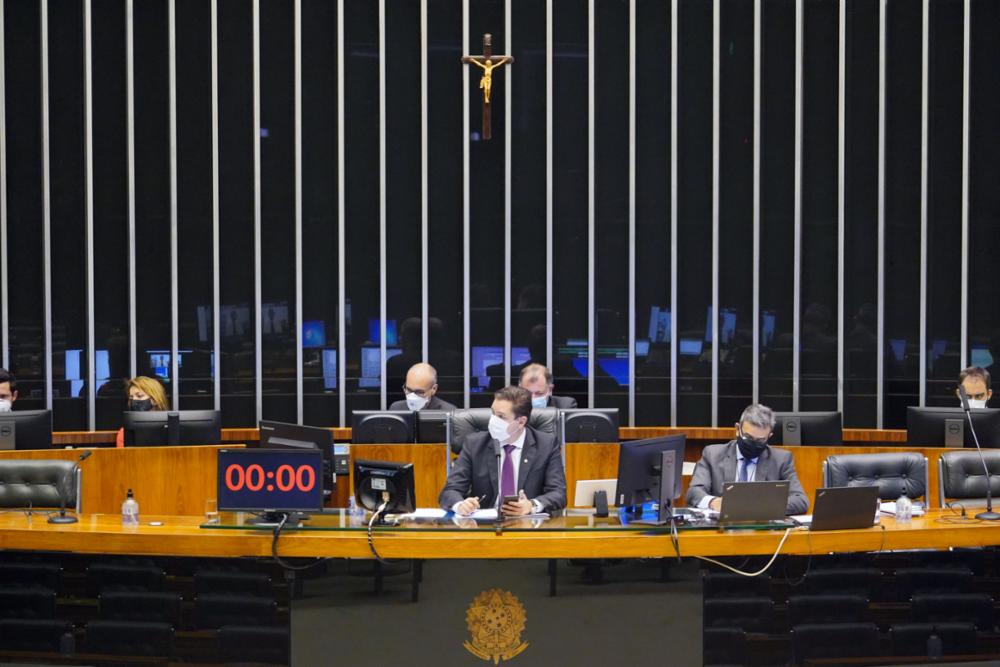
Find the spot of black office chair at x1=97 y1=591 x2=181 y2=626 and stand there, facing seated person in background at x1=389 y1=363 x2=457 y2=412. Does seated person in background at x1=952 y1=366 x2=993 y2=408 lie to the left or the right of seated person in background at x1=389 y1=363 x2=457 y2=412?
right

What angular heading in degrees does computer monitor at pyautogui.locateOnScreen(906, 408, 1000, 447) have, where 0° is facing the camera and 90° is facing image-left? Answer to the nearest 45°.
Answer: approximately 180°

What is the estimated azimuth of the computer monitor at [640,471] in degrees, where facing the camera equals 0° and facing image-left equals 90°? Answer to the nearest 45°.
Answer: approximately 135°

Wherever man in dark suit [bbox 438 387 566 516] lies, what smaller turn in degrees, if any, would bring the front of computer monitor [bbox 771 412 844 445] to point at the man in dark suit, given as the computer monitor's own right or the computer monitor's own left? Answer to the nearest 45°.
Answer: approximately 135° to the computer monitor's own left

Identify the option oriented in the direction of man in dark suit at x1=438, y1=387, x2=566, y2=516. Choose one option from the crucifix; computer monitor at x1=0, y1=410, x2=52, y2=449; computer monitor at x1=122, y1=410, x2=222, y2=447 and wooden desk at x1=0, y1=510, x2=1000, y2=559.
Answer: the crucifix

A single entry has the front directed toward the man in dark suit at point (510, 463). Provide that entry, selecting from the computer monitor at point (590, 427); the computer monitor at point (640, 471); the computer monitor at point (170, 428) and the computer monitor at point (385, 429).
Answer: the computer monitor at point (640, 471)

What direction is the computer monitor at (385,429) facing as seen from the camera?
away from the camera

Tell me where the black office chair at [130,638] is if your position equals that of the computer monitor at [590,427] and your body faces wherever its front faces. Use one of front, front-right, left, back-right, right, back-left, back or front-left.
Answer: back-left

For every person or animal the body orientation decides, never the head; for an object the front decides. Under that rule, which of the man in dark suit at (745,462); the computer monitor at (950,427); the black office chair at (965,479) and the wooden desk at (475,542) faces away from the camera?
the computer monitor

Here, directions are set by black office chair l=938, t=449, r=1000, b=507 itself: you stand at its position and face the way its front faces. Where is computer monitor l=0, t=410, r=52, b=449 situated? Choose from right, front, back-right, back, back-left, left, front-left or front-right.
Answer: right

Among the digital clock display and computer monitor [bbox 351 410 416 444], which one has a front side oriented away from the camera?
the computer monitor

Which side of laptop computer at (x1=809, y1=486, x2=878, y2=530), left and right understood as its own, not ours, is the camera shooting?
back

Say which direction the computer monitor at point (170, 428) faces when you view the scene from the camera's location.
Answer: facing away from the viewer

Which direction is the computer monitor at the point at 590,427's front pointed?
away from the camera
